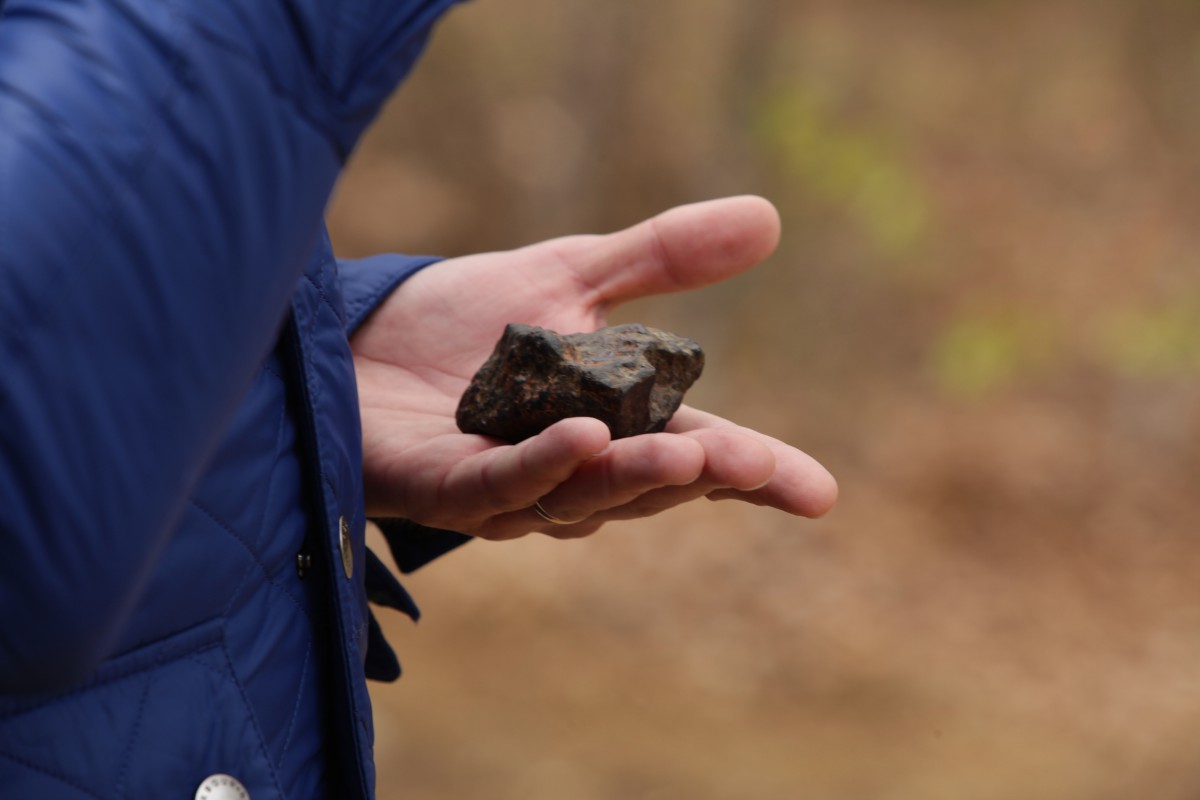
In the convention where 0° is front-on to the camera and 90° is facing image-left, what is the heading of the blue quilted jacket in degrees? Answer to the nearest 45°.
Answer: approximately 270°
